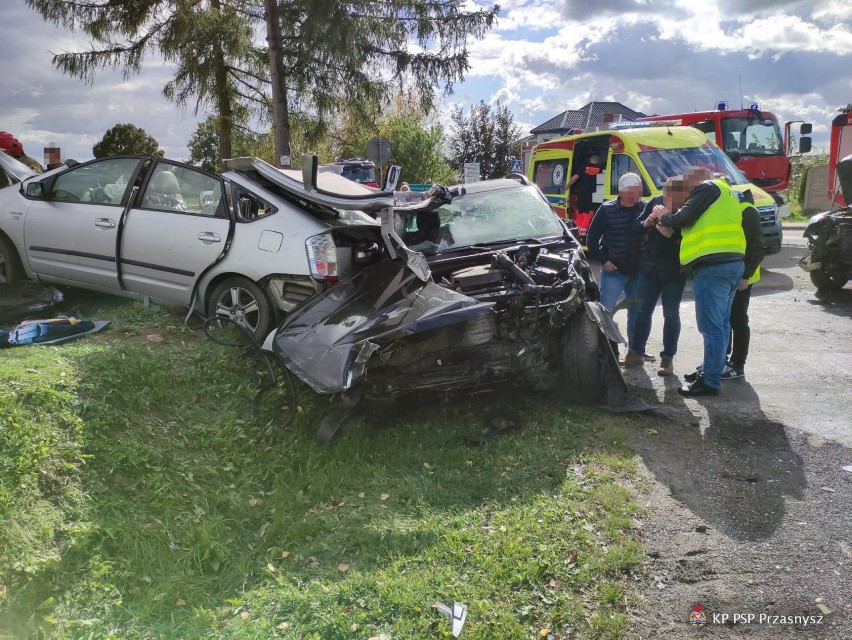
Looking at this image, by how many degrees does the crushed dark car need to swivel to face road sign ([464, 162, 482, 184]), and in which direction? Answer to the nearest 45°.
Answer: approximately 180°

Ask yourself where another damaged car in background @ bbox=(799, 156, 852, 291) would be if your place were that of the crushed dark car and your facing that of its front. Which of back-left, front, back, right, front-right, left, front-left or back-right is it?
back-left

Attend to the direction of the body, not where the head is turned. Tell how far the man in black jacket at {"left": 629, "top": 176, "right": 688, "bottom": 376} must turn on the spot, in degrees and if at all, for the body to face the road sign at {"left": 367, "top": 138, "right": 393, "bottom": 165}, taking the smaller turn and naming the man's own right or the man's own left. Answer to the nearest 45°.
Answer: approximately 135° to the man's own right

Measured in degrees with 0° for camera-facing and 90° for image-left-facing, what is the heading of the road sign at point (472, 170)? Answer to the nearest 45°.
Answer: approximately 0°

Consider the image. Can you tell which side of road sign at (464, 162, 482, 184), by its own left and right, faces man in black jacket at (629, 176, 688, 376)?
front

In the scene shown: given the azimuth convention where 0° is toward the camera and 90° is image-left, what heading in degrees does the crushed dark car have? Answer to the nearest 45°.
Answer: approximately 0°

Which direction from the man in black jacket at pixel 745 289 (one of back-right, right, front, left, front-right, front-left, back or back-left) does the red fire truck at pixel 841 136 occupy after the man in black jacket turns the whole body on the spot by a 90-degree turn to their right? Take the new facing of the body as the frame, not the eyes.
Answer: front

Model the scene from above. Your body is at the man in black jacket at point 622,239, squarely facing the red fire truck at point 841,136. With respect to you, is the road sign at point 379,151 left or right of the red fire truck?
left

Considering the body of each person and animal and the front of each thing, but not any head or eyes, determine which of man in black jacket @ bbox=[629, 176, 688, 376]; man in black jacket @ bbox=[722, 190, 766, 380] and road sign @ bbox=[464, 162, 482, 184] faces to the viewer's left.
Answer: man in black jacket @ bbox=[722, 190, 766, 380]

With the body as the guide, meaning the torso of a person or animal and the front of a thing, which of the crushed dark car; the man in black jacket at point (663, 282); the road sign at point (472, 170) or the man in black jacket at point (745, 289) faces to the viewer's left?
the man in black jacket at point (745, 289)
